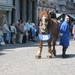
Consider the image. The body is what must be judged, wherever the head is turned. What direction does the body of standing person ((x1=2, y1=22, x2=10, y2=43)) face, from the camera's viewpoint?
to the viewer's right

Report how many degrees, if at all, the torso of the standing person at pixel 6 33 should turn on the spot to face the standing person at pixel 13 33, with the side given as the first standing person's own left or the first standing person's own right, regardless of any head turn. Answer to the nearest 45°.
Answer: approximately 45° to the first standing person's own left

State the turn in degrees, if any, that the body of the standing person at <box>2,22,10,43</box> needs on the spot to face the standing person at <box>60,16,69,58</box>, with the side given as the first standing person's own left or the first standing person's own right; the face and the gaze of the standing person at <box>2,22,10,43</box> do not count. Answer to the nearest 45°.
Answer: approximately 90° to the first standing person's own right
